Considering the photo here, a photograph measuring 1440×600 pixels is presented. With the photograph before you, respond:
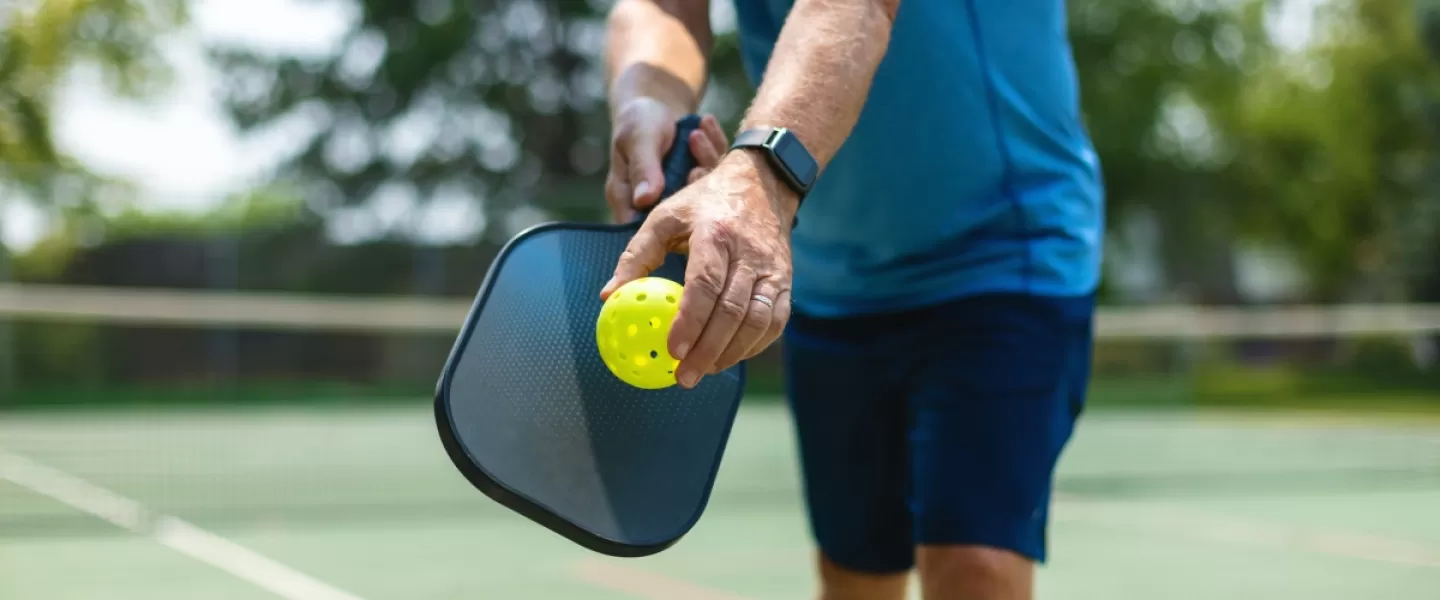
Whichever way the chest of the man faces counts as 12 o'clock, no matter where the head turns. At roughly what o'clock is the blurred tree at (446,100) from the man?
The blurred tree is roughly at 4 o'clock from the man.

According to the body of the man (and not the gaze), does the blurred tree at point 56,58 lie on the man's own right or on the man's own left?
on the man's own right

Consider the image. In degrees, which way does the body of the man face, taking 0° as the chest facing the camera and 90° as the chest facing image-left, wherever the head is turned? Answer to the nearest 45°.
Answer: approximately 45°
